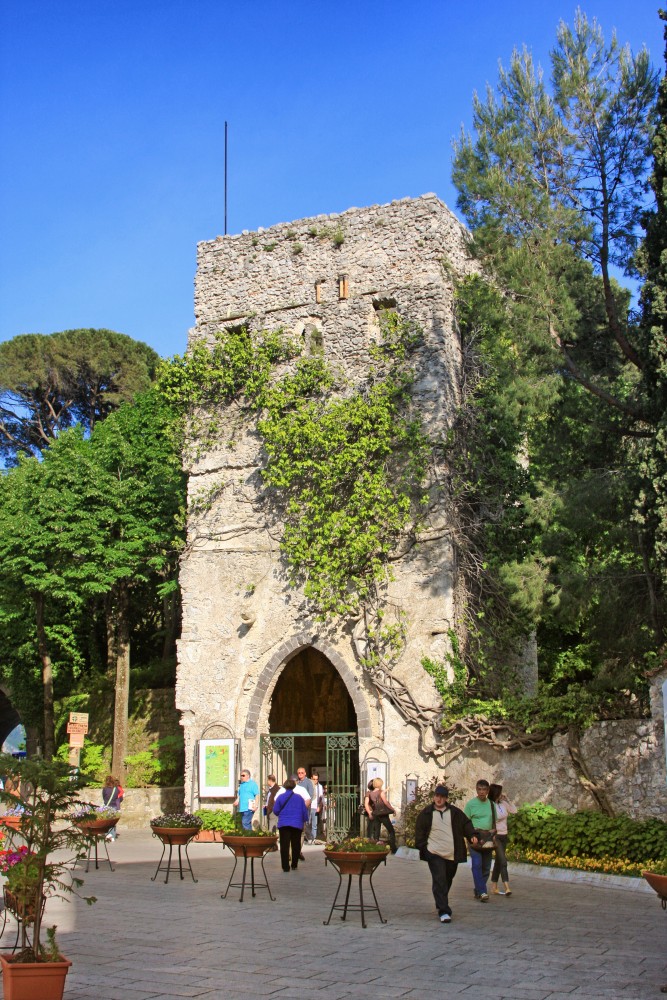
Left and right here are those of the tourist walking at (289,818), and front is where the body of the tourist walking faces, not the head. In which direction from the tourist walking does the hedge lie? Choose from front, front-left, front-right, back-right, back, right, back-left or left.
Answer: right

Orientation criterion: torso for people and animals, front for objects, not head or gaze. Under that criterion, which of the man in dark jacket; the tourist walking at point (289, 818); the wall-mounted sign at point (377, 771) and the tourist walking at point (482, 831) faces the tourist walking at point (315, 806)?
the tourist walking at point (289, 818)

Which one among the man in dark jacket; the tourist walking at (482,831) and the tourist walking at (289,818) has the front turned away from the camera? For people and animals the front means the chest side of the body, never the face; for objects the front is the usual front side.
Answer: the tourist walking at (289,818)

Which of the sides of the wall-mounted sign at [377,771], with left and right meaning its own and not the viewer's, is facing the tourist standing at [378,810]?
front

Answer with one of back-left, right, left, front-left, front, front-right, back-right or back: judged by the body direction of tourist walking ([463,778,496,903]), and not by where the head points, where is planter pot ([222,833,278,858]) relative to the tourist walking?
right

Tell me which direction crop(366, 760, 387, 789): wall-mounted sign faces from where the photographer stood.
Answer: facing the viewer

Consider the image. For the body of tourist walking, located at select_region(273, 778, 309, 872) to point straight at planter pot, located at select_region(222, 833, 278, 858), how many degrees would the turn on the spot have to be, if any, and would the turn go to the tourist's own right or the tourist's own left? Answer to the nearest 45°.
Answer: approximately 180°

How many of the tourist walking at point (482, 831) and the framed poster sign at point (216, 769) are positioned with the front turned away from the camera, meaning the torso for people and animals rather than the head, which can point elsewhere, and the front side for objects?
0

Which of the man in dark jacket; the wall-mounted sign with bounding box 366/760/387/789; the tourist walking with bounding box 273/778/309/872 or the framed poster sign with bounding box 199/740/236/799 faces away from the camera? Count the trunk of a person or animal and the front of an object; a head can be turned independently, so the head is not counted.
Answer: the tourist walking

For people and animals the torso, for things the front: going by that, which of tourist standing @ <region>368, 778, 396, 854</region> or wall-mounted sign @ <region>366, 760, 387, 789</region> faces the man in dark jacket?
the wall-mounted sign

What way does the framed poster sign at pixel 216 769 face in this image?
toward the camera

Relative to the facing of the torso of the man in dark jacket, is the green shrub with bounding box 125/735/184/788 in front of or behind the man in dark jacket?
behind

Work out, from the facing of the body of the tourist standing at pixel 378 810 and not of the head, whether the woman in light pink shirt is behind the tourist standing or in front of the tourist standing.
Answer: behind

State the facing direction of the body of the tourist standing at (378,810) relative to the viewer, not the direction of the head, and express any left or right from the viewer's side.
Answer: facing away from the viewer and to the left of the viewer

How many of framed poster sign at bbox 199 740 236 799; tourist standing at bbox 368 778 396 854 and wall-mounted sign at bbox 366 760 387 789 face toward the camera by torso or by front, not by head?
2

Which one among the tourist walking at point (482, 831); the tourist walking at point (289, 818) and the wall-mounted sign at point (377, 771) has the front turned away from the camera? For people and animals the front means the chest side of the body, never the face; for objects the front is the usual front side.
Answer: the tourist walking at point (289, 818)

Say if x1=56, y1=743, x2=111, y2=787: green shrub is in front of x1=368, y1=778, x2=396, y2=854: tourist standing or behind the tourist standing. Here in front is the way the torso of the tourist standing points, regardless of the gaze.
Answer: in front
